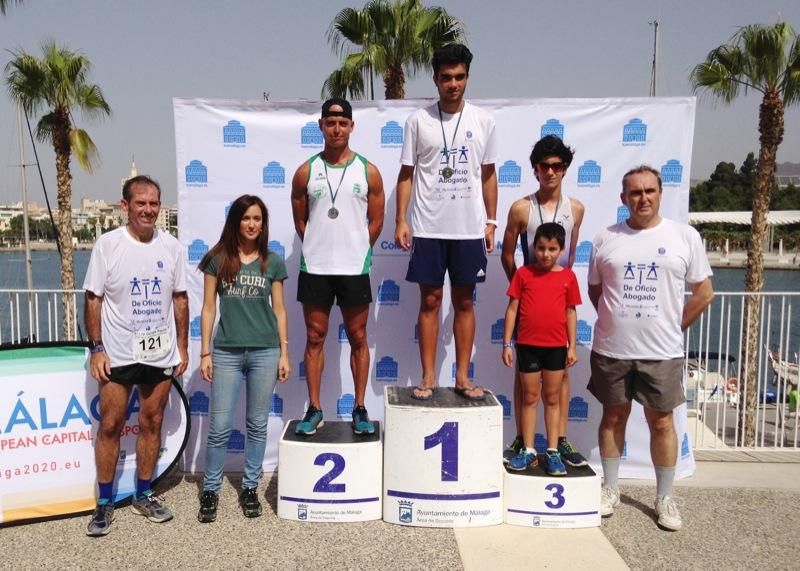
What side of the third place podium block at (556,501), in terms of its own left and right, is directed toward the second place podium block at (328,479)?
right

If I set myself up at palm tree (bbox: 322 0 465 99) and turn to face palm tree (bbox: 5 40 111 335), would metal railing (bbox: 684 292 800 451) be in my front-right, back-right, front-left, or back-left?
back-left

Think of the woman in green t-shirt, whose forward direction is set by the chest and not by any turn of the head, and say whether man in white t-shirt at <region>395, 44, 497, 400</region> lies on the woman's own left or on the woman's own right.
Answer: on the woman's own left

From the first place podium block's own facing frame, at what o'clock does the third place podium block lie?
The third place podium block is roughly at 9 o'clock from the first place podium block.

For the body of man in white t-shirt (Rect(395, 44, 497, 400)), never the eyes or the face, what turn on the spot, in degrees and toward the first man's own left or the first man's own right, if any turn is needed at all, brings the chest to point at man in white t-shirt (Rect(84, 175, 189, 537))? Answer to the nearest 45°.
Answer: approximately 90° to the first man's own right

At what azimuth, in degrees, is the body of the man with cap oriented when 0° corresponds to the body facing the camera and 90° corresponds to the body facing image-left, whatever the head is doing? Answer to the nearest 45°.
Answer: approximately 0°

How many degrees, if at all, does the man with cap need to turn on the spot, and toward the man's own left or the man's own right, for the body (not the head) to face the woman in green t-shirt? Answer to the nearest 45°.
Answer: approximately 45° to the man's own right
